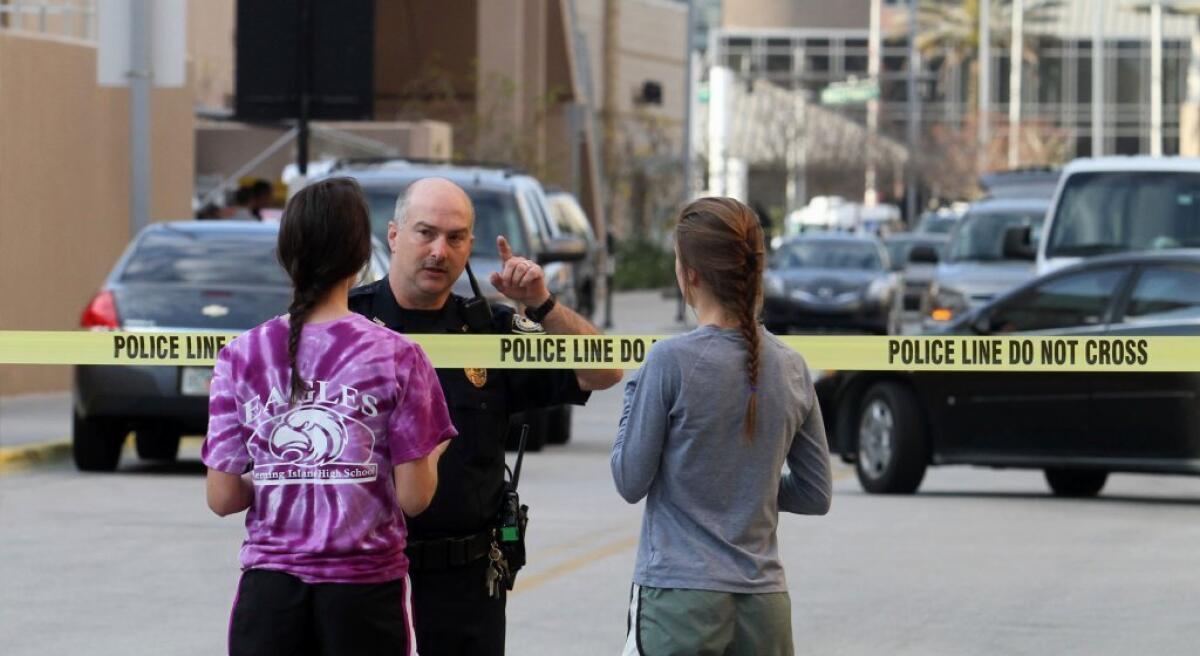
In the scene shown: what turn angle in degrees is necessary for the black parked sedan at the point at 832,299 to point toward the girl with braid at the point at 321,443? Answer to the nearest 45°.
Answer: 0° — it already faces them

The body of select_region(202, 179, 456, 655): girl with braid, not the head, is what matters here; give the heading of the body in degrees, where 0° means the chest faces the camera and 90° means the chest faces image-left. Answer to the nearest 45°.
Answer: approximately 180°

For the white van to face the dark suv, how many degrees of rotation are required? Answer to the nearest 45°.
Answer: approximately 45° to its right

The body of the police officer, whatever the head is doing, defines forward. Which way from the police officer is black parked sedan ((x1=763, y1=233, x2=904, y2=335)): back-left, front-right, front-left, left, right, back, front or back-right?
back

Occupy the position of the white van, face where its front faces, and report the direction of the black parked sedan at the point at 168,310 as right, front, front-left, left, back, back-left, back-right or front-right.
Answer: front-right

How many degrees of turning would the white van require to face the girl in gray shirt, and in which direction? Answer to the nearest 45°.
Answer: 0° — it already faces them

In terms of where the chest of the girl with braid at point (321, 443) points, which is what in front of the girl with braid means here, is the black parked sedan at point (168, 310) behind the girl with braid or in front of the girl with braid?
in front

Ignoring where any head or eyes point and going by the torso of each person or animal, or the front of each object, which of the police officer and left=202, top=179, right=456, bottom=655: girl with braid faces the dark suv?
the girl with braid
